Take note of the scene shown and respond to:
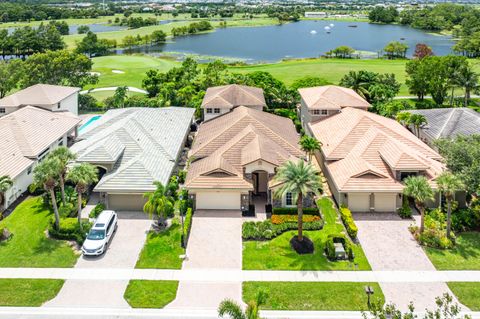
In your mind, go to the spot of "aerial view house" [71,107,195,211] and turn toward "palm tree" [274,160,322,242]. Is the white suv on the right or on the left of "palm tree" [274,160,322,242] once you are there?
right

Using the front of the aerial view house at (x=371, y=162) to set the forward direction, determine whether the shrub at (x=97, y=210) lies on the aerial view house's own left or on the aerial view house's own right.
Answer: on the aerial view house's own right

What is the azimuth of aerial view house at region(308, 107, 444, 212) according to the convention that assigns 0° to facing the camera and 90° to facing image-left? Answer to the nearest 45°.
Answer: approximately 0°

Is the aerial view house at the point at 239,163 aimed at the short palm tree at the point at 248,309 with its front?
yes

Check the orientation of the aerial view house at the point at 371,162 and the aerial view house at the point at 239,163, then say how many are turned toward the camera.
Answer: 2

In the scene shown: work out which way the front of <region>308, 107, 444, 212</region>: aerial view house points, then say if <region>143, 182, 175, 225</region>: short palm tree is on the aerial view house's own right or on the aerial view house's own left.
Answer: on the aerial view house's own right

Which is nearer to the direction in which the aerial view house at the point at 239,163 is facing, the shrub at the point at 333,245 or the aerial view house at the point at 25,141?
the shrub

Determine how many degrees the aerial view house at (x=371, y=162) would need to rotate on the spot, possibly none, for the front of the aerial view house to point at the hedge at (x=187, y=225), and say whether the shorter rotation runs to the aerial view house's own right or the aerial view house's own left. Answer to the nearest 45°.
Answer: approximately 45° to the aerial view house's own right

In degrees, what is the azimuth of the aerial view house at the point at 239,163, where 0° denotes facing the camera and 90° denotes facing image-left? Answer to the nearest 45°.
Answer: approximately 0°

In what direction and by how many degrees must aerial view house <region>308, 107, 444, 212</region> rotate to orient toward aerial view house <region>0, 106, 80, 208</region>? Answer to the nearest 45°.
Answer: approximately 90° to its right
